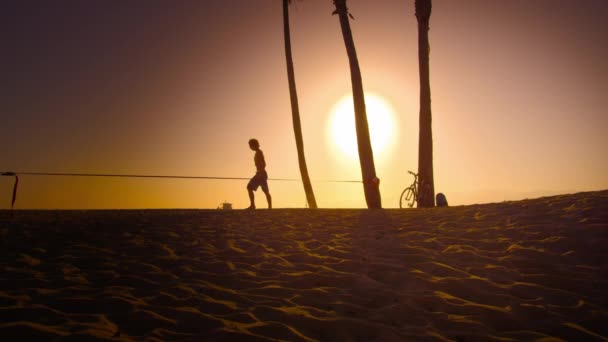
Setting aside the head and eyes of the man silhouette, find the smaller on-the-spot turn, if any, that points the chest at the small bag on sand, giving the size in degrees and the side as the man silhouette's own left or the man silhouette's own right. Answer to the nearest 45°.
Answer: approximately 180°
